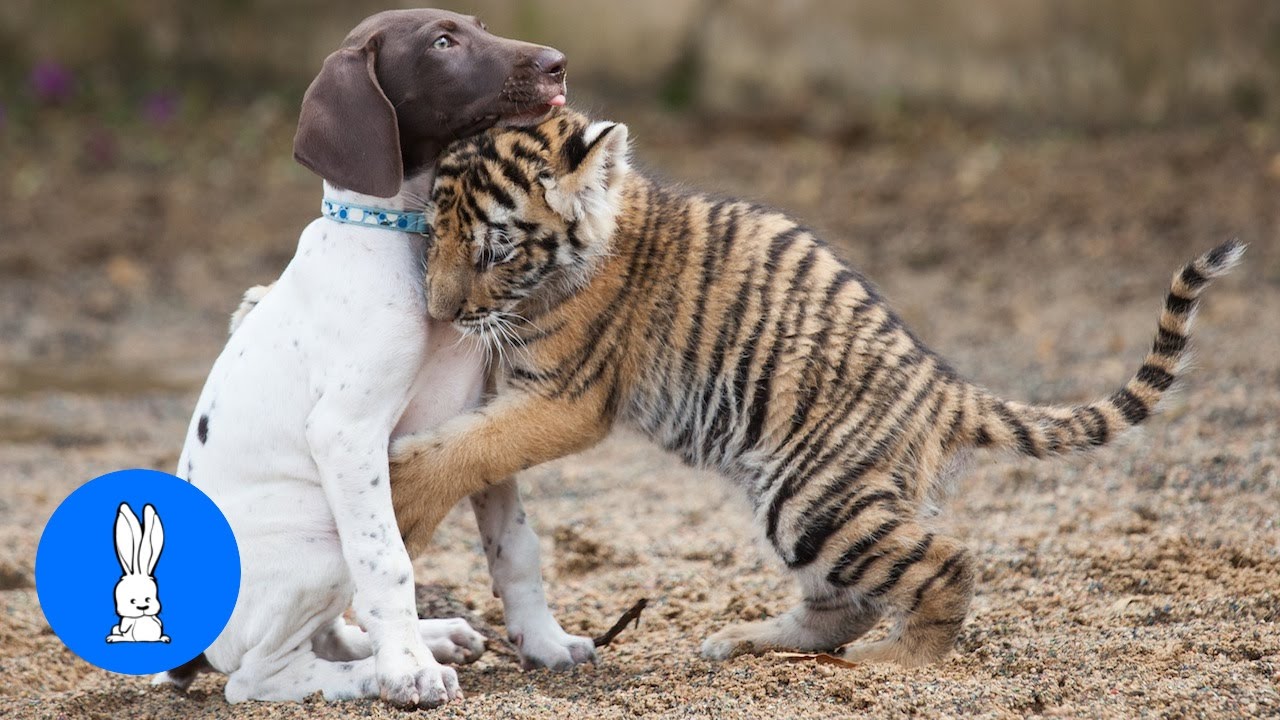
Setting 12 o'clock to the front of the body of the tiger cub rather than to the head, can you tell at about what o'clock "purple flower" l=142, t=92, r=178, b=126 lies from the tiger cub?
The purple flower is roughly at 2 o'clock from the tiger cub.

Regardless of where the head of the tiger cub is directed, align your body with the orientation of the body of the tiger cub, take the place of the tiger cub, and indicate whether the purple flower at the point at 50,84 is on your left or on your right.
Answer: on your right

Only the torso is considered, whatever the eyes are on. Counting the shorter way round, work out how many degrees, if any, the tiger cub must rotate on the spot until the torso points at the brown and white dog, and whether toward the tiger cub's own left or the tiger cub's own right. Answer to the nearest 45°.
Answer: approximately 45° to the tiger cub's own left

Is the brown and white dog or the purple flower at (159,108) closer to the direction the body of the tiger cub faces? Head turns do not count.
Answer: the brown and white dog

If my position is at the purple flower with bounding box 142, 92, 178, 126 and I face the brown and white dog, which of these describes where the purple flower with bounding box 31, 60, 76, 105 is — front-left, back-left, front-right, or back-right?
back-right

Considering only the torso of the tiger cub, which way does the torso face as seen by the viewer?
to the viewer's left
